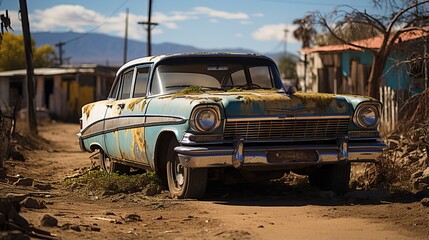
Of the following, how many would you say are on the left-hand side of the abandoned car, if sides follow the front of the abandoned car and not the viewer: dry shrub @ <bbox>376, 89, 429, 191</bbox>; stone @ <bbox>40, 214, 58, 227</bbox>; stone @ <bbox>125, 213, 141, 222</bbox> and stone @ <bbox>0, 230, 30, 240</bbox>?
1

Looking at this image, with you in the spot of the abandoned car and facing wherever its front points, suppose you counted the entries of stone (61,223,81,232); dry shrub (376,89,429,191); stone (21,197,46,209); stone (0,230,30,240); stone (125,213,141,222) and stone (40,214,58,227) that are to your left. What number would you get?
1

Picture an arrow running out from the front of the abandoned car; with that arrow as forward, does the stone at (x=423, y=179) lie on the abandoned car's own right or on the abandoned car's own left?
on the abandoned car's own left

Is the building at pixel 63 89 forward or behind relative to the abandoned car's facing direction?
behind

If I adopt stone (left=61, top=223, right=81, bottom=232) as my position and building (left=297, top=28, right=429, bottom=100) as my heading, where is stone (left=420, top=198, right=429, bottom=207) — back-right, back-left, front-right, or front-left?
front-right

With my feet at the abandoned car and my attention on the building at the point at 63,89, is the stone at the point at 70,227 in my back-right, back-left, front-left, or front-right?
back-left

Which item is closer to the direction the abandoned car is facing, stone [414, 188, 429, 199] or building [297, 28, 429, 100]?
the stone

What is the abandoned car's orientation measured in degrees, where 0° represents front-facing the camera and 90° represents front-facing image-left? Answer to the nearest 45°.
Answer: approximately 315°

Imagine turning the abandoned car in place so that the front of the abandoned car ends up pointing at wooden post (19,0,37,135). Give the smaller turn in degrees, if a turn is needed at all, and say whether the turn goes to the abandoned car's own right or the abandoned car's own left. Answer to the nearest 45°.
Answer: approximately 180°

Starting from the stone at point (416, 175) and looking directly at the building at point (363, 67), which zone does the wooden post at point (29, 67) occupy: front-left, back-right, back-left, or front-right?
front-left

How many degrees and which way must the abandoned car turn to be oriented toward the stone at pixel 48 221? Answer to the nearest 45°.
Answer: approximately 90° to its right

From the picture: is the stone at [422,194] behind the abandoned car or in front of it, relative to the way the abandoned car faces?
in front

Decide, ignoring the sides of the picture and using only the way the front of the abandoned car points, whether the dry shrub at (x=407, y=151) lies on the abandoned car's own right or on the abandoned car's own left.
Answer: on the abandoned car's own left

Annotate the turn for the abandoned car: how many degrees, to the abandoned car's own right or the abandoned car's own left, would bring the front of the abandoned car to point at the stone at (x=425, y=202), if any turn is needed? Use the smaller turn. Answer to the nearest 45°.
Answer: approximately 45° to the abandoned car's own left

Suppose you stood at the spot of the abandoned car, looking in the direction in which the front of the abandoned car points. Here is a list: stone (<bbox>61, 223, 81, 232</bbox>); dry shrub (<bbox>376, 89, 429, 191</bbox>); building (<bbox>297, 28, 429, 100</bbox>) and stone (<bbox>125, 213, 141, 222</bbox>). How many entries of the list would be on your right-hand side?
2
